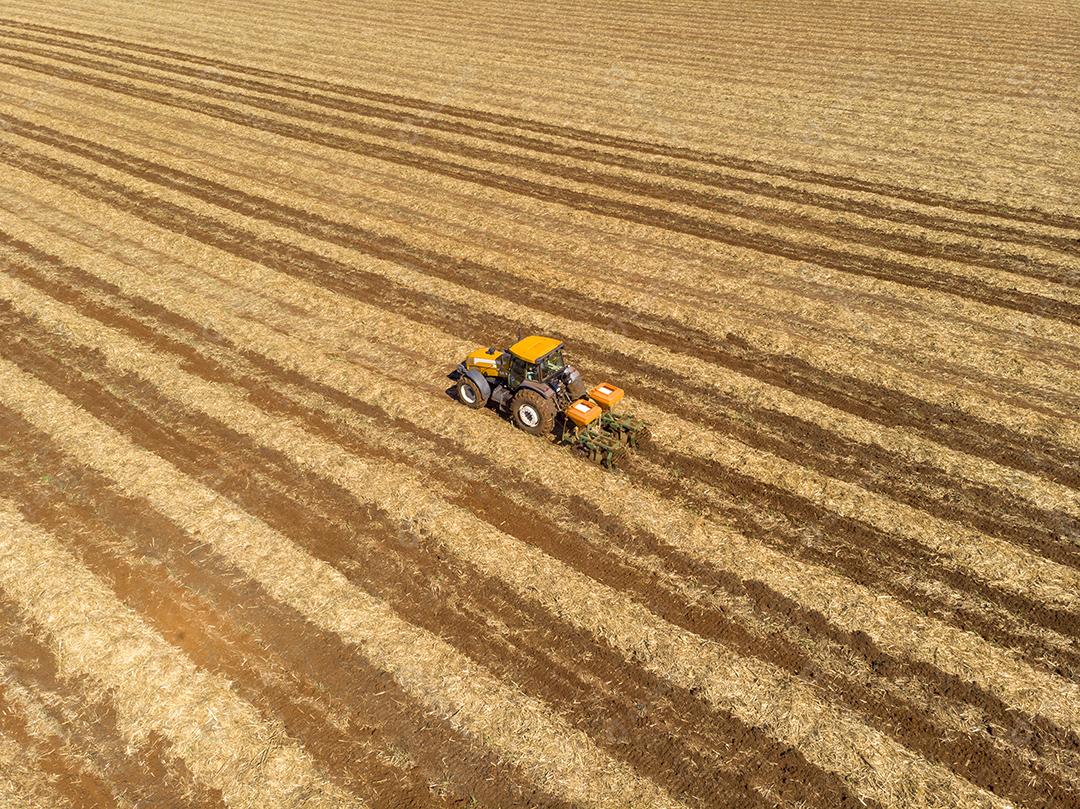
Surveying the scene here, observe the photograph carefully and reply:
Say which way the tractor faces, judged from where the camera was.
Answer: facing away from the viewer and to the left of the viewer
